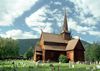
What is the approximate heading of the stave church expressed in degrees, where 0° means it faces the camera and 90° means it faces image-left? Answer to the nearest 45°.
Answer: approximately 45°
